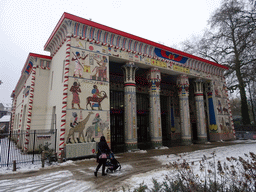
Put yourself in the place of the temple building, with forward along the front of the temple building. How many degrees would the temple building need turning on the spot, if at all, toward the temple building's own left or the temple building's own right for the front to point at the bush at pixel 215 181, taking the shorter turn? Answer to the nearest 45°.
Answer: approximately 45° to the temple building's own right

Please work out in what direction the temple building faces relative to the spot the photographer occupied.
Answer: facing the viewer and to the right of the viewer
